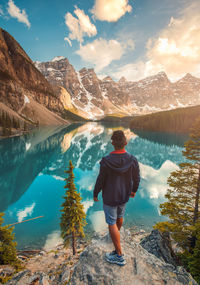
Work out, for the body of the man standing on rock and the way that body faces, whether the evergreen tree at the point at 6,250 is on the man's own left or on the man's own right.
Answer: on the man's own left

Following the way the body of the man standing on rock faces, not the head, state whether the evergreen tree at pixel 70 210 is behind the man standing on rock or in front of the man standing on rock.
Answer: in front

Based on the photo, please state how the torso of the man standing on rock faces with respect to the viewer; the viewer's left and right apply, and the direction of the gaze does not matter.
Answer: facing away from the viewer

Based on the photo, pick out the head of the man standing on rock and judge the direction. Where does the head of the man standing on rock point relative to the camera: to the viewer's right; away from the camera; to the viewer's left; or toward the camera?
away from the camera
